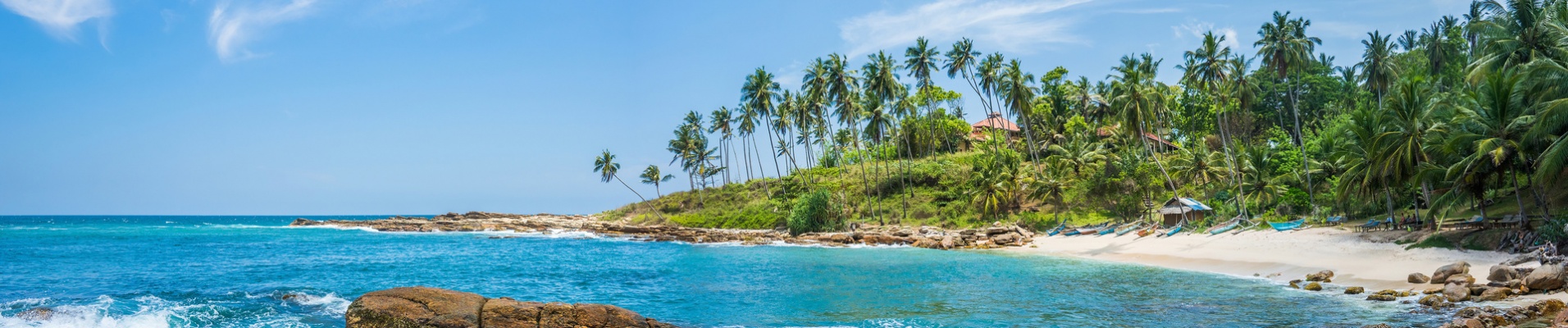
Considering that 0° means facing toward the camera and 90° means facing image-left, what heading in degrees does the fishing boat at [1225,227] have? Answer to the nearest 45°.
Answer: approximately 45°

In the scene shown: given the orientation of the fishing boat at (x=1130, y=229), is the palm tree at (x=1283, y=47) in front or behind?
behind

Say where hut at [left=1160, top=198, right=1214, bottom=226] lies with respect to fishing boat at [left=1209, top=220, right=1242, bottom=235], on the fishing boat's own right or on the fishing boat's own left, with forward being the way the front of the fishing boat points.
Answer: on the fishing boat's own right

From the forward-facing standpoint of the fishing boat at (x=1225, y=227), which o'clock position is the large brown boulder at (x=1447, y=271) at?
The large brown boulder is roughly at 10 o'clock from the fishing boat.

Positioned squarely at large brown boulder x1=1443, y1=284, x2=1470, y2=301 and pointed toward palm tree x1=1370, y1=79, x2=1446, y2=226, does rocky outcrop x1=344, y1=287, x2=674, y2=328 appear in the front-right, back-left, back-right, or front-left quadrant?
back-left
